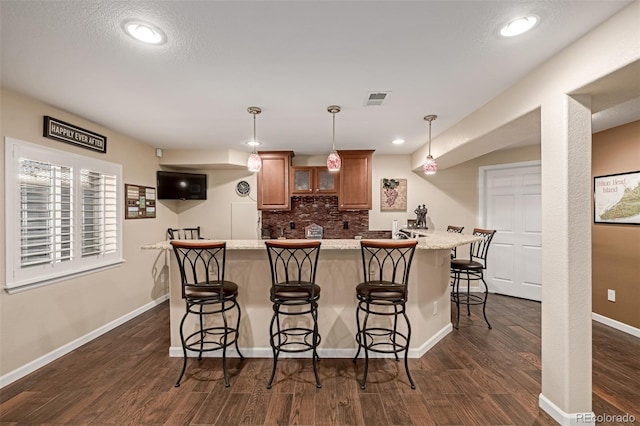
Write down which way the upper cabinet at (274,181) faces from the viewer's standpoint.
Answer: facing the viewer

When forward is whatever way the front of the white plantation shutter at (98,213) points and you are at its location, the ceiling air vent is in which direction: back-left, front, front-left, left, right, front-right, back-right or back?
front

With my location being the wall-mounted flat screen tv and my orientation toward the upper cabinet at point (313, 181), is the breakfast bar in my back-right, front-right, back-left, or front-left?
front-right

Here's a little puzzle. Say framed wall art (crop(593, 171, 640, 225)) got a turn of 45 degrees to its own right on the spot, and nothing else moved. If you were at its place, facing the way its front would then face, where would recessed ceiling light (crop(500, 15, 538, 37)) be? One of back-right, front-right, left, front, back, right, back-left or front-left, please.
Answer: left

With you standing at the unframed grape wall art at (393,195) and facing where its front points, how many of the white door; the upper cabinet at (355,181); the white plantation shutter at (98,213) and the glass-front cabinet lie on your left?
1

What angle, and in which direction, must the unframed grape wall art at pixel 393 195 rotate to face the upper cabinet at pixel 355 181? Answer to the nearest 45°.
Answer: approximately 45° to its right

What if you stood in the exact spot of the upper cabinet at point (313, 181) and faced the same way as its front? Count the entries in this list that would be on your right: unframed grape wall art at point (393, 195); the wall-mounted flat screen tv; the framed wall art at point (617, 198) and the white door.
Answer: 1

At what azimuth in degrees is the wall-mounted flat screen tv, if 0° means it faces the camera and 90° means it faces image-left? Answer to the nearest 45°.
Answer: approximately 0°

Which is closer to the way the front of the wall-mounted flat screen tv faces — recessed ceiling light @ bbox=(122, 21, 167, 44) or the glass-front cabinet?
the recessed ceiling light

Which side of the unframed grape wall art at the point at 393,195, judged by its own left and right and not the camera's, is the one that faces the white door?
left

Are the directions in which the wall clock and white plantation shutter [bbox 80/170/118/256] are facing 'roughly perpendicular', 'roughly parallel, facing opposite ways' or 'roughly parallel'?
roughly perpendicular

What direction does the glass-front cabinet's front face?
toward the camera

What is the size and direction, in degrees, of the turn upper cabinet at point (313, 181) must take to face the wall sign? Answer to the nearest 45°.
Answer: approximately 45° to its right

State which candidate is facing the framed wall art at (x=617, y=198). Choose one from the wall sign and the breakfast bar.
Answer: the wall sign

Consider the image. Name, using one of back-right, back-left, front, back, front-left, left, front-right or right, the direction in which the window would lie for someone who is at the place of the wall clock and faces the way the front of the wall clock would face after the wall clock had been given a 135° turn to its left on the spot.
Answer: back

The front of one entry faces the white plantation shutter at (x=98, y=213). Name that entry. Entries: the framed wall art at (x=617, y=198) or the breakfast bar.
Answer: the framed wall art

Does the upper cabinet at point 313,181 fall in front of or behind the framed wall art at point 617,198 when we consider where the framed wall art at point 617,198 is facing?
in front

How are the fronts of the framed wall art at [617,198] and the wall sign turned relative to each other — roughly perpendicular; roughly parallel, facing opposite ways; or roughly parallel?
roughly parallel, facing opposite ways

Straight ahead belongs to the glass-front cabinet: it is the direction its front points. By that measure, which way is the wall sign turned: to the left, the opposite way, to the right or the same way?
to the left
